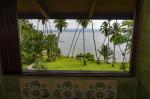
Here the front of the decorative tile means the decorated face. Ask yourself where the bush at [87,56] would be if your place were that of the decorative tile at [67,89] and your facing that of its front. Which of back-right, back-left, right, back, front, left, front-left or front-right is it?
back

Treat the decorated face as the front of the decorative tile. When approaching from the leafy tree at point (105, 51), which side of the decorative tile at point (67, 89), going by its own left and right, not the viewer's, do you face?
back

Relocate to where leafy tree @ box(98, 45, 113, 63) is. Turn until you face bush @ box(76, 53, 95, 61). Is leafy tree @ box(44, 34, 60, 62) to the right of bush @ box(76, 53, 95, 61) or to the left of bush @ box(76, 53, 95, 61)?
left

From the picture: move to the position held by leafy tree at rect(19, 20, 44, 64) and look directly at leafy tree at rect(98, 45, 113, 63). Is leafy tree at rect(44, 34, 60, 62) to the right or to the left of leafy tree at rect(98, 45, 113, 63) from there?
left

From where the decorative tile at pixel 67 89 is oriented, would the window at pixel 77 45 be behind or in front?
behind

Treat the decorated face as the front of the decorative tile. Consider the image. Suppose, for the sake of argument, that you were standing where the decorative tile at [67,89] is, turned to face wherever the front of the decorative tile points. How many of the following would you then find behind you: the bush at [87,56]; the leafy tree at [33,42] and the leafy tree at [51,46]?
3

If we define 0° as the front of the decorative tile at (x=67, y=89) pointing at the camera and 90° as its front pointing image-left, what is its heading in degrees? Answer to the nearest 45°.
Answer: approximately 0°

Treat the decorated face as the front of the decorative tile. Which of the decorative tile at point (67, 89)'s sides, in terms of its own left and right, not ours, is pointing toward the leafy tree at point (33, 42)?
back

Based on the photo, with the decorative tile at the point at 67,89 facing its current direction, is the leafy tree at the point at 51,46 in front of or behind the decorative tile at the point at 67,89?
behind
